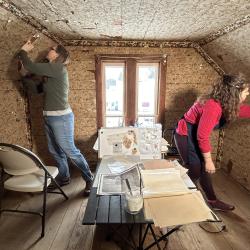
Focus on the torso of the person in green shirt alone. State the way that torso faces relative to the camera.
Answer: to the viewer's left
